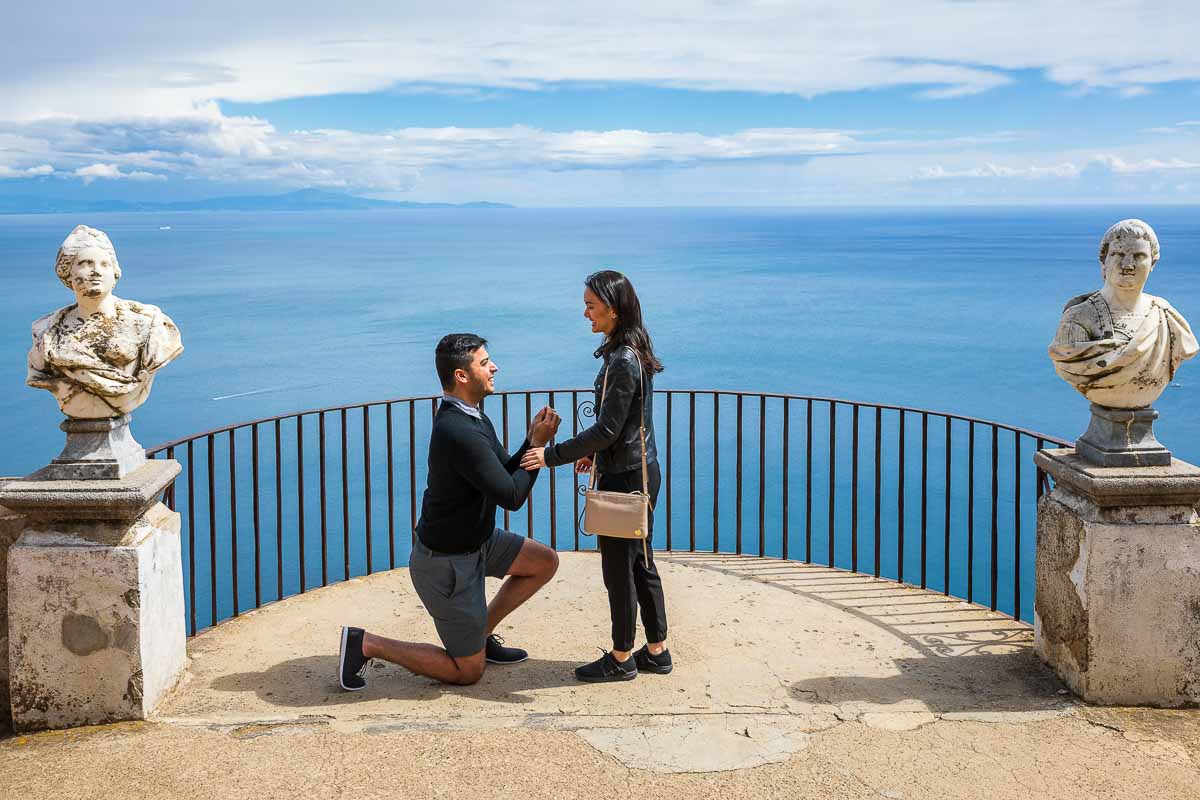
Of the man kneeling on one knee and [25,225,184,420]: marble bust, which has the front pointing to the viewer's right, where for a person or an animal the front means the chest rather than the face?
the man kneeling on one knee

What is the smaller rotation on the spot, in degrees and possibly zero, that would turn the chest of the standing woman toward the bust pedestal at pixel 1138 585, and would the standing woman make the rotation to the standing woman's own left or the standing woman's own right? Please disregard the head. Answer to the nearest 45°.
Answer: approximately 180°

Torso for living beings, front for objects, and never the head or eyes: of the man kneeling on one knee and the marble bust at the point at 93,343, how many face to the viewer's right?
1

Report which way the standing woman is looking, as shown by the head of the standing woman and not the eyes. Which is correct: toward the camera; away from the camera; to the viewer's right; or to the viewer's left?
to the viewer's left

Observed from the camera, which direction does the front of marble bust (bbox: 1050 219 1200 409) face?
facing the viewer

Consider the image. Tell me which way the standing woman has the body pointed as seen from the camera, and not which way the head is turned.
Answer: to the viewer's left

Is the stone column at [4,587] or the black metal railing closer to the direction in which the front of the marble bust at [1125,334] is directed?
the stone column

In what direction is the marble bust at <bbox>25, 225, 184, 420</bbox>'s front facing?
toward the camera

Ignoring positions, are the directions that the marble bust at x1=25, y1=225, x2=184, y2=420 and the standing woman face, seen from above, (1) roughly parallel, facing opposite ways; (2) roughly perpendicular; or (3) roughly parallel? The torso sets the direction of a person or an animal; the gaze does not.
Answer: roughly perpendicular

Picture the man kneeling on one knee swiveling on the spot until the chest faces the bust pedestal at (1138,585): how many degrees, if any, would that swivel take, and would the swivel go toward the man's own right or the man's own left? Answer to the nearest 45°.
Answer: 0° — they already face it

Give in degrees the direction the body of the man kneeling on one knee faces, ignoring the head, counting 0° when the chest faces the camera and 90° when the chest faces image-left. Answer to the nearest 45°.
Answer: approximately 270°
